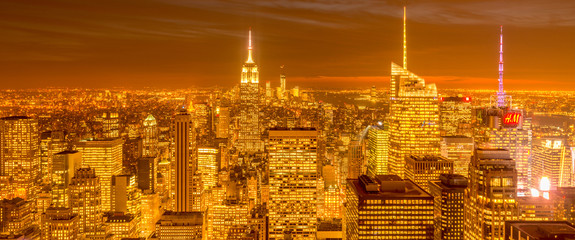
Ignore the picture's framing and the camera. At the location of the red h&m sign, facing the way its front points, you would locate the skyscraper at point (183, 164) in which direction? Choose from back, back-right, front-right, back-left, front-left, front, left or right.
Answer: right

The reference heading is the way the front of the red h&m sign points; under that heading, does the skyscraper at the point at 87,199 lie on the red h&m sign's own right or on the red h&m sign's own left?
on the red h&m sign's own right

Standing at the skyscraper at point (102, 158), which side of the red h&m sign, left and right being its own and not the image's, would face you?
right

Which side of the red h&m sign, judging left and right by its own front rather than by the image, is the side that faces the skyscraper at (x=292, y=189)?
right

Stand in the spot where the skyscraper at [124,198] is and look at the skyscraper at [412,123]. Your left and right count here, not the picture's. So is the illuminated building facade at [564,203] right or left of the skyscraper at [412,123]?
right

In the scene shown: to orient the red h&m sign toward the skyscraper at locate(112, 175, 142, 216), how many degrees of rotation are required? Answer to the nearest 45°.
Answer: approximately 90° to its right

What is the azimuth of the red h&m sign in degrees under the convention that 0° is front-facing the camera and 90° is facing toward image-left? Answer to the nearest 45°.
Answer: approximately 0°

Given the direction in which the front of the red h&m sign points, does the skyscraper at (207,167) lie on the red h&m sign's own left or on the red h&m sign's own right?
on the red h&m sign's own right

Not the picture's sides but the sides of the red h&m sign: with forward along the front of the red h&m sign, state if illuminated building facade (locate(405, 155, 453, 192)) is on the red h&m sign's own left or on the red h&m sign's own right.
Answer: on the red h&m sign's own right

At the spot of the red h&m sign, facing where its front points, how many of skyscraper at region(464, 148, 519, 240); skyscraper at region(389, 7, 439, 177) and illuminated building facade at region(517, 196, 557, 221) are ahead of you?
2
